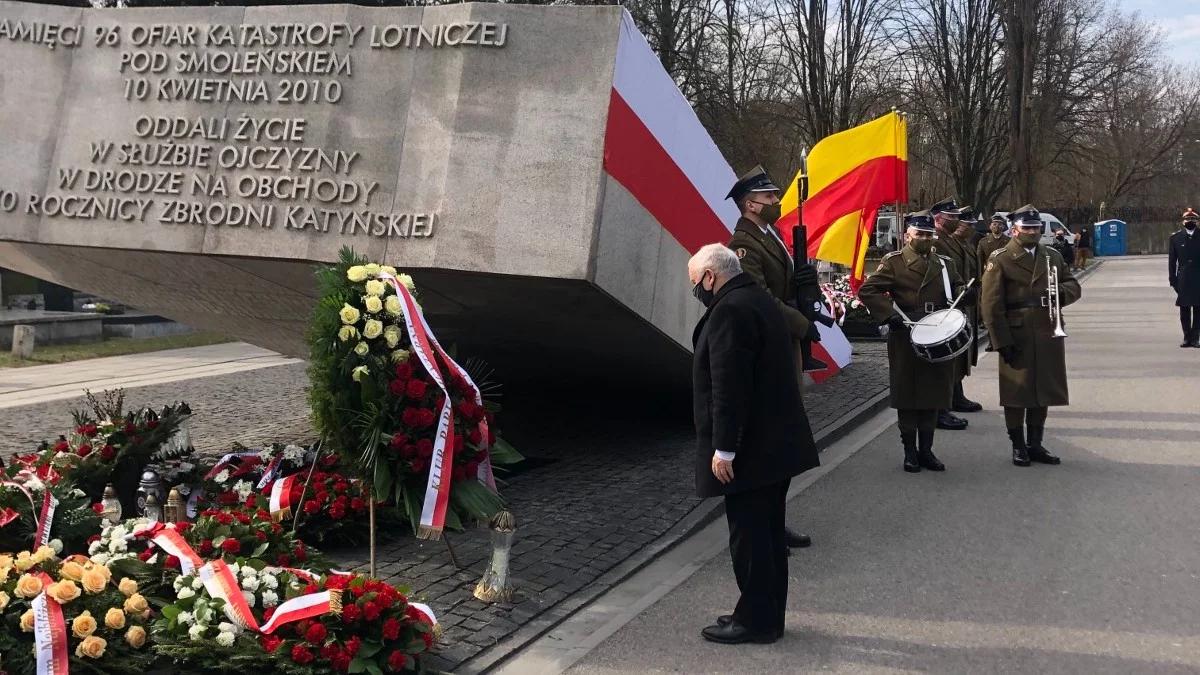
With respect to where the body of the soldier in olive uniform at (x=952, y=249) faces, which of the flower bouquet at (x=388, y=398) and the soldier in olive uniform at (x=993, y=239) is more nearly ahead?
the flower bouquet

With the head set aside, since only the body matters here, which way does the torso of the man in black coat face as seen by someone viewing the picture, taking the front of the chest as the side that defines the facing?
to the viewer's left

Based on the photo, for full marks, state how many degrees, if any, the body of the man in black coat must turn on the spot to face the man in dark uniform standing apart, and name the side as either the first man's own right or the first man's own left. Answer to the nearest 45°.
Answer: approximately 135° to the first man's own right

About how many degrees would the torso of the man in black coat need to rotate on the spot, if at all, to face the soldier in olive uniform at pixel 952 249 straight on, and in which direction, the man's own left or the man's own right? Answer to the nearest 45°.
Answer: approximately 90° to the man's own right
